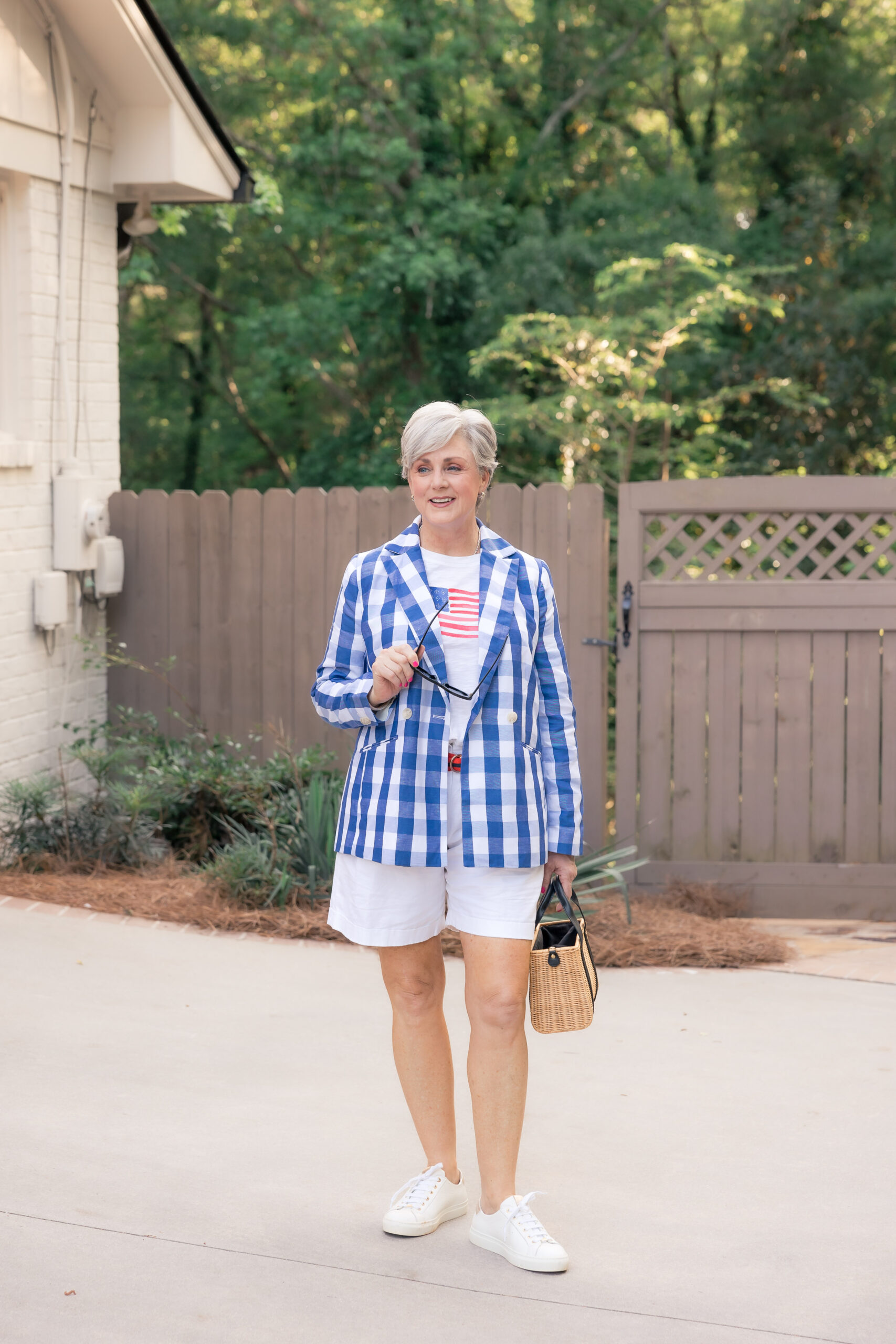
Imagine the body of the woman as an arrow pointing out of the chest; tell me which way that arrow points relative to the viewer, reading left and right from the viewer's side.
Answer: facing the viewer

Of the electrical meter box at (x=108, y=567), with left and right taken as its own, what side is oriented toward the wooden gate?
front

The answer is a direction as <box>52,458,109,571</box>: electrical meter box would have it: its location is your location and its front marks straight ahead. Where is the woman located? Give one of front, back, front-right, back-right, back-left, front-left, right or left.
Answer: front-right

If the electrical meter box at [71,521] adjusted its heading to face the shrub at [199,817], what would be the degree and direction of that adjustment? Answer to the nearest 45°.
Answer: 0° — it already faces it

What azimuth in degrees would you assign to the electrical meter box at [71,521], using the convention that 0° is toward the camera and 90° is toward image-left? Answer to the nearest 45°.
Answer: approximately 315°

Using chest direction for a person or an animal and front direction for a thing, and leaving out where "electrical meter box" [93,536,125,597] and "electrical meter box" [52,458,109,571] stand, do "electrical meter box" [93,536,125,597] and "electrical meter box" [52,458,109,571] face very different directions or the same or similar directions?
same or similar directions
